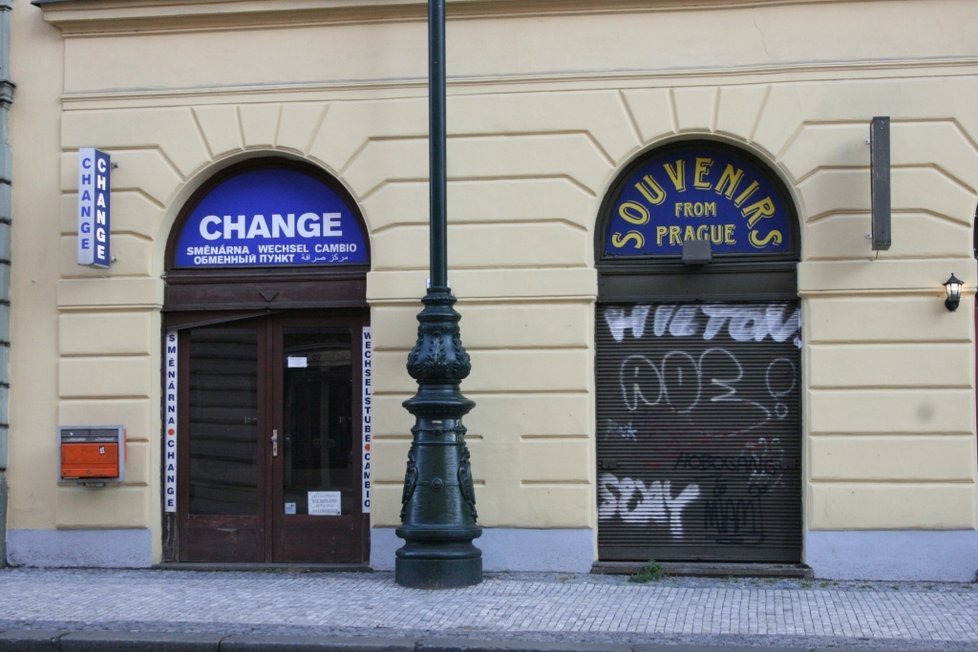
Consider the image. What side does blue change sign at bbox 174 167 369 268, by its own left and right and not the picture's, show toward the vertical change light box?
right

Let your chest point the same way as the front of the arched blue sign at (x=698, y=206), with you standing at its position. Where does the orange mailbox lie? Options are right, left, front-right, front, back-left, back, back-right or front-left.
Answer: right

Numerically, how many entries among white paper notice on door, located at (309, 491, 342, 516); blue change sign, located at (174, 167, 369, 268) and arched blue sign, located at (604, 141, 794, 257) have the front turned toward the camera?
3

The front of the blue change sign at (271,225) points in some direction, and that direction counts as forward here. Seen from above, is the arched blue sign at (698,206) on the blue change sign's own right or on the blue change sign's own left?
on the blue change sign's own left

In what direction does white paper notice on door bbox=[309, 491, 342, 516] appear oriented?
toward the camera

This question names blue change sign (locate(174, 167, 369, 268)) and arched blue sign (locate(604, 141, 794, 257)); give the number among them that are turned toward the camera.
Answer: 2

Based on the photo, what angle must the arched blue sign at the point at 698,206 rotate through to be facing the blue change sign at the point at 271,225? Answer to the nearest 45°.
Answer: approximately 90° to its right

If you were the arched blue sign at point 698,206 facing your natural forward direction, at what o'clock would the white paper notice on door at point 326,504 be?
The white paper notice on door is roughly at 3 o'clock from the arched blue sign.

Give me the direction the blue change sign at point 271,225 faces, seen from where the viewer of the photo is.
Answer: facing the viewer

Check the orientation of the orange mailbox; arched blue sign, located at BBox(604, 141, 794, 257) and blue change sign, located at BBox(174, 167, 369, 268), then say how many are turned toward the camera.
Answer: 3

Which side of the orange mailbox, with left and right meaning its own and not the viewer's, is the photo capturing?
front
